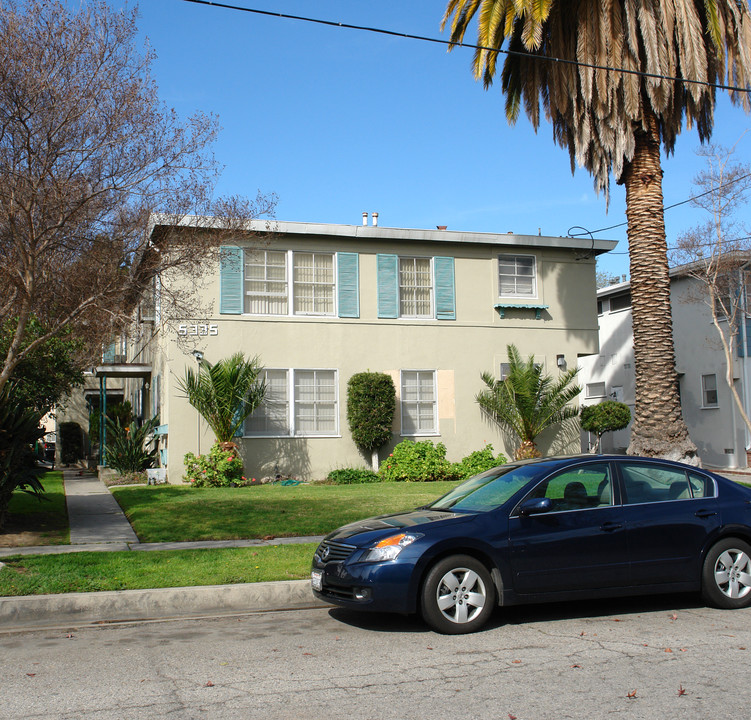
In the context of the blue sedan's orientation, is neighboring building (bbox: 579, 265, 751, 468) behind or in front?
behind

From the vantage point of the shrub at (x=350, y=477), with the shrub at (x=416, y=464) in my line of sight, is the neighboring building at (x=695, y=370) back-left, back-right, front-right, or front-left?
front-left

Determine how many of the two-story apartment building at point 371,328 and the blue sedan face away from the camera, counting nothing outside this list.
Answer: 0

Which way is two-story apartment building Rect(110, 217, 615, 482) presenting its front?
toward the camera

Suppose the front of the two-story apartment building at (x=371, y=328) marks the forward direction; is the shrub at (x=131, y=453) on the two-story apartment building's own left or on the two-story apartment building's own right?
on the two-story apartment building's own right

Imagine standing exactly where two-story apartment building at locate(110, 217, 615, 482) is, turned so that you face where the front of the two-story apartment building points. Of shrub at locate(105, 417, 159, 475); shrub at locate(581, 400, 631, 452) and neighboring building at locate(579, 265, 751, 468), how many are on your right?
1

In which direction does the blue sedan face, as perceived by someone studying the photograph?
facing the viewer and to the left of the viewer

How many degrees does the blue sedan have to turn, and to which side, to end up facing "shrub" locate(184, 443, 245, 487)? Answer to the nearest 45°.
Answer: approximately 90° to its right

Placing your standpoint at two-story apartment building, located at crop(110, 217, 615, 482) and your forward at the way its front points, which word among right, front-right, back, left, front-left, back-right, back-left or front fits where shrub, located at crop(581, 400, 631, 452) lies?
left

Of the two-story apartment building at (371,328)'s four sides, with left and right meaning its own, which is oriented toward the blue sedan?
front
